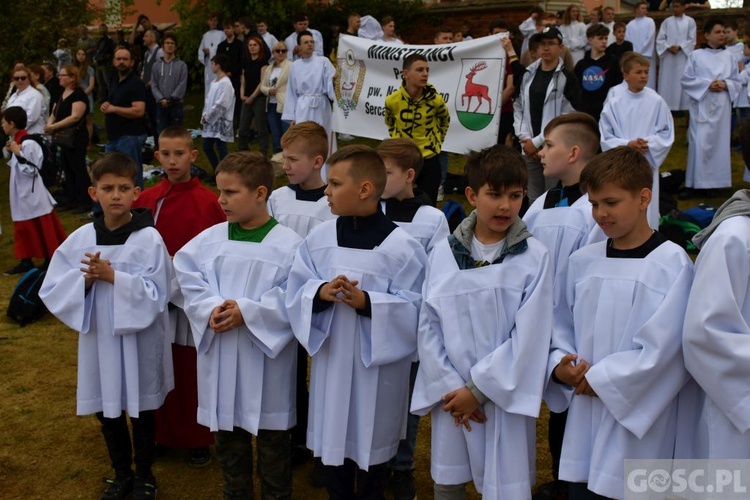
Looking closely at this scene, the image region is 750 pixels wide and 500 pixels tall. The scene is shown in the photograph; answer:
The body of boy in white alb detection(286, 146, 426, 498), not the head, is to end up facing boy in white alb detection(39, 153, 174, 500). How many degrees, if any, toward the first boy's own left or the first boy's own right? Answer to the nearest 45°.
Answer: approximately 45° to the first boy's own right

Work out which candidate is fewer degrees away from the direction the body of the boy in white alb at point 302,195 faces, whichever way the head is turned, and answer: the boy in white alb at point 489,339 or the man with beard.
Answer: the boy in white alb

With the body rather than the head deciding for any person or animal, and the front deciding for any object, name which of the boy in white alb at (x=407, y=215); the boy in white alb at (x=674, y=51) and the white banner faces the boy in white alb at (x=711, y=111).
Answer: the boy in white alb at (x=674, y=51)

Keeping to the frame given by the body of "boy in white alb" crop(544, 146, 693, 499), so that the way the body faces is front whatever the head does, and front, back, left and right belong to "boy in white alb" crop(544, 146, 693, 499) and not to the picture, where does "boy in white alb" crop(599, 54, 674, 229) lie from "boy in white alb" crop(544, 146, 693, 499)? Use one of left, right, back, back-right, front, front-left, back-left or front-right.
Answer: back-right

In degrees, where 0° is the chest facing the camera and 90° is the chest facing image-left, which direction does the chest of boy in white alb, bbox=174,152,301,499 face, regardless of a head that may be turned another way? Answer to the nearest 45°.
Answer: approximately 45°

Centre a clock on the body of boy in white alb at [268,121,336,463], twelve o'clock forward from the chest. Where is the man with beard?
The man with beard is roughly at 4 o'clock from the boy in white alb.

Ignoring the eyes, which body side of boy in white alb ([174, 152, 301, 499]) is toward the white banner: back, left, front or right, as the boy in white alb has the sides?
back

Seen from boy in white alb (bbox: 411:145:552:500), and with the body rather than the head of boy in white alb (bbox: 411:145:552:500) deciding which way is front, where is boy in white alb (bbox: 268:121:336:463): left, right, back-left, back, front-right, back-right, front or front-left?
back-right

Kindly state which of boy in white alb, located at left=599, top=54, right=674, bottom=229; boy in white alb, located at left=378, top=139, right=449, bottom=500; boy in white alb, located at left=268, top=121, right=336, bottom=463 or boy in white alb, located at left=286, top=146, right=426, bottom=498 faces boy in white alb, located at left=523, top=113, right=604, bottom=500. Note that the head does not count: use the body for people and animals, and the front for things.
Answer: boy in white alb, located at left=599, top=54, right=674, bottom=229
